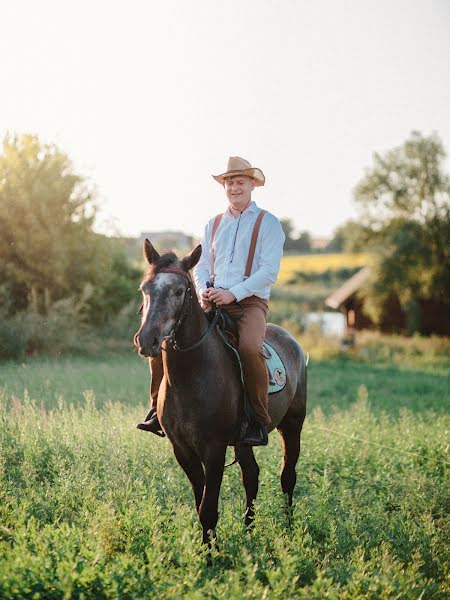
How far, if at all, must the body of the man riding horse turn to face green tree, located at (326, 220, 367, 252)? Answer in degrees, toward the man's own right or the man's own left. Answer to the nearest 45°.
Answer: approximately 135° to the man's own right

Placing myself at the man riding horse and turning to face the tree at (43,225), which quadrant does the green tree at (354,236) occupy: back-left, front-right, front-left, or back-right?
front-right

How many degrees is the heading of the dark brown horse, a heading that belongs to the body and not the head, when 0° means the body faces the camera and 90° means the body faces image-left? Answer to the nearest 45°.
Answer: approximately 45°

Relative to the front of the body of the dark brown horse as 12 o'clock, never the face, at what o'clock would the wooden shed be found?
The wooden shed is roughly at 5 o'clock from the dark brown horse.

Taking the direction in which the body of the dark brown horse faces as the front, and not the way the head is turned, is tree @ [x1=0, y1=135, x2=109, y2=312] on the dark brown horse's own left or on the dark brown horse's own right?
on the dark brown horse's own right

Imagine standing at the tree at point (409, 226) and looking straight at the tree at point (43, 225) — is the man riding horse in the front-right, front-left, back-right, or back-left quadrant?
front-left

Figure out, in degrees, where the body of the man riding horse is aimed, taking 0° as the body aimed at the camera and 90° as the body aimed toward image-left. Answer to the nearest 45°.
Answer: approximately 45°
